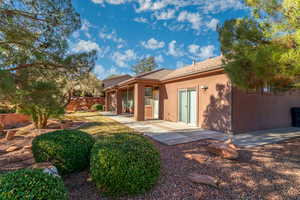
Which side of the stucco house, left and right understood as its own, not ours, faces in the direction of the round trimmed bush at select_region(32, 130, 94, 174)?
front

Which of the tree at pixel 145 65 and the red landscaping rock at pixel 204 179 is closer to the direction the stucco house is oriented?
the red landscaping rock

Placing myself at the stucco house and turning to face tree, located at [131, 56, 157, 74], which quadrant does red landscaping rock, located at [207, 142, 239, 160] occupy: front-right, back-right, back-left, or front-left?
back-left

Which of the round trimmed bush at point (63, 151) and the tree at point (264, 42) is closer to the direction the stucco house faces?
the round trimmed bush

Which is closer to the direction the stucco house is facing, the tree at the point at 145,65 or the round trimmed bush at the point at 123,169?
the round trimmed bush

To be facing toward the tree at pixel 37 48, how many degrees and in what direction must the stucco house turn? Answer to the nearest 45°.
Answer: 0° — it already faces it

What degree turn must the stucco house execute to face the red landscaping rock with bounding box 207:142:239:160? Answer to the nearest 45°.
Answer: approximately 45° to its left

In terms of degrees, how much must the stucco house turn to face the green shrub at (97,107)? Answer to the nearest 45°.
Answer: approximately 90° to its right

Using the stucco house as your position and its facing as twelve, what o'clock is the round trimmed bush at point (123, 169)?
The round trimmed bush is roughly at 11 o'clock from the stucco house.

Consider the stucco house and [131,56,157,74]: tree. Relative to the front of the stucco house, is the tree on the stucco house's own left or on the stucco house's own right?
on the stucco house's own right

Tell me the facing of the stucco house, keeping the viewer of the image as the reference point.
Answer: facing the viewer and to the left of the viewer

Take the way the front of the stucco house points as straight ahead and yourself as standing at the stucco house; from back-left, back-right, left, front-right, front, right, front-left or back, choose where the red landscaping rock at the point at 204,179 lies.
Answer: front-left

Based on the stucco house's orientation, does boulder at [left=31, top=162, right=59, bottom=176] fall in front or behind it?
in front
